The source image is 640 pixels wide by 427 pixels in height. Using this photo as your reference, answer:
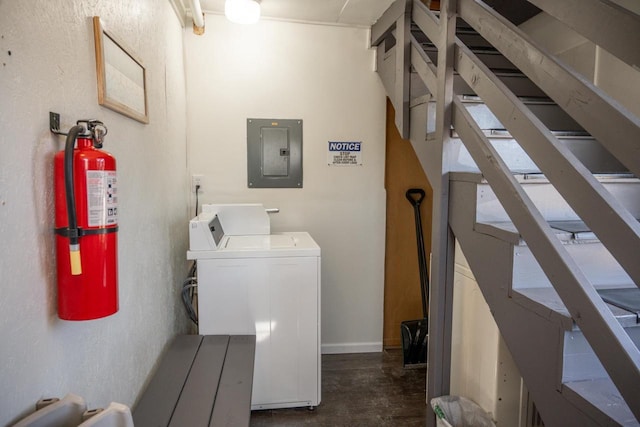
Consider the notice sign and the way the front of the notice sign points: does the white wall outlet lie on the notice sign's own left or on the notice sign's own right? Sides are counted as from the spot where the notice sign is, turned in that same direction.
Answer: on the notice sign's own right

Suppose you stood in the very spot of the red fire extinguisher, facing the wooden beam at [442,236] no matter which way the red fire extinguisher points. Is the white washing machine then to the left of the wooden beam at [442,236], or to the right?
left

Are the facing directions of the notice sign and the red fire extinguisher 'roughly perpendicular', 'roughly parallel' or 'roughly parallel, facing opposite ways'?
roughly perpendicular
